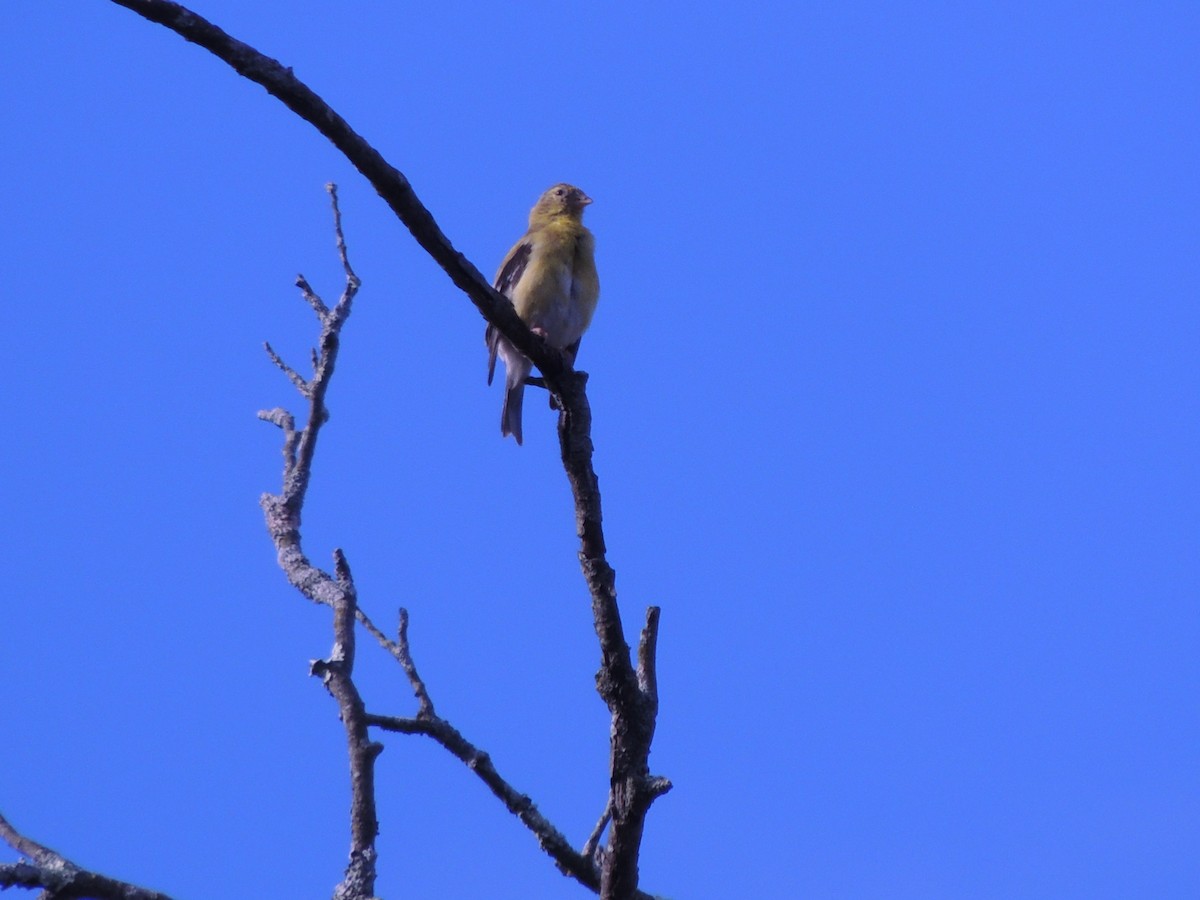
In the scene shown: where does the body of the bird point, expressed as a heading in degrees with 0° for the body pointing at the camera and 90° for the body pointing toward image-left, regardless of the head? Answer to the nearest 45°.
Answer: approximately 315°
